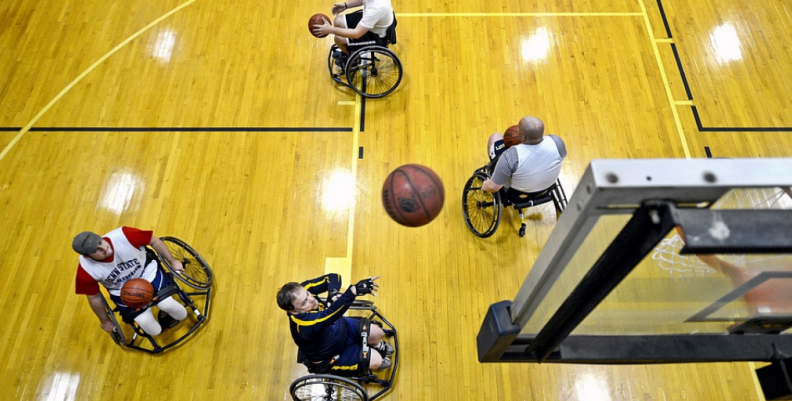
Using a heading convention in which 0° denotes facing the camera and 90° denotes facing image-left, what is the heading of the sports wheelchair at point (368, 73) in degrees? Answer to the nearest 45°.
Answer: approximately 90°

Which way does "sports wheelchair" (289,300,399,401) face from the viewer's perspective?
to the viewer's right

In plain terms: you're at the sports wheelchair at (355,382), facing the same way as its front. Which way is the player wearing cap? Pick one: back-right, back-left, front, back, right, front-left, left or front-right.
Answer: back

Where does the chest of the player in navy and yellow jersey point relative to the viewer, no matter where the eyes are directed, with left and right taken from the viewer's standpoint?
facing to the right of the viewer

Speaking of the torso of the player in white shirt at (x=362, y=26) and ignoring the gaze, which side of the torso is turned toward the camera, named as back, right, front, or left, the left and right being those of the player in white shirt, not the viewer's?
left
